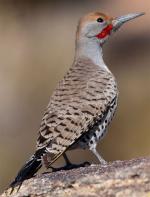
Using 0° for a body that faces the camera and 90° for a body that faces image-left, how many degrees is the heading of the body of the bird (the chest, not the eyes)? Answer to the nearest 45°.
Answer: approximately 270°
